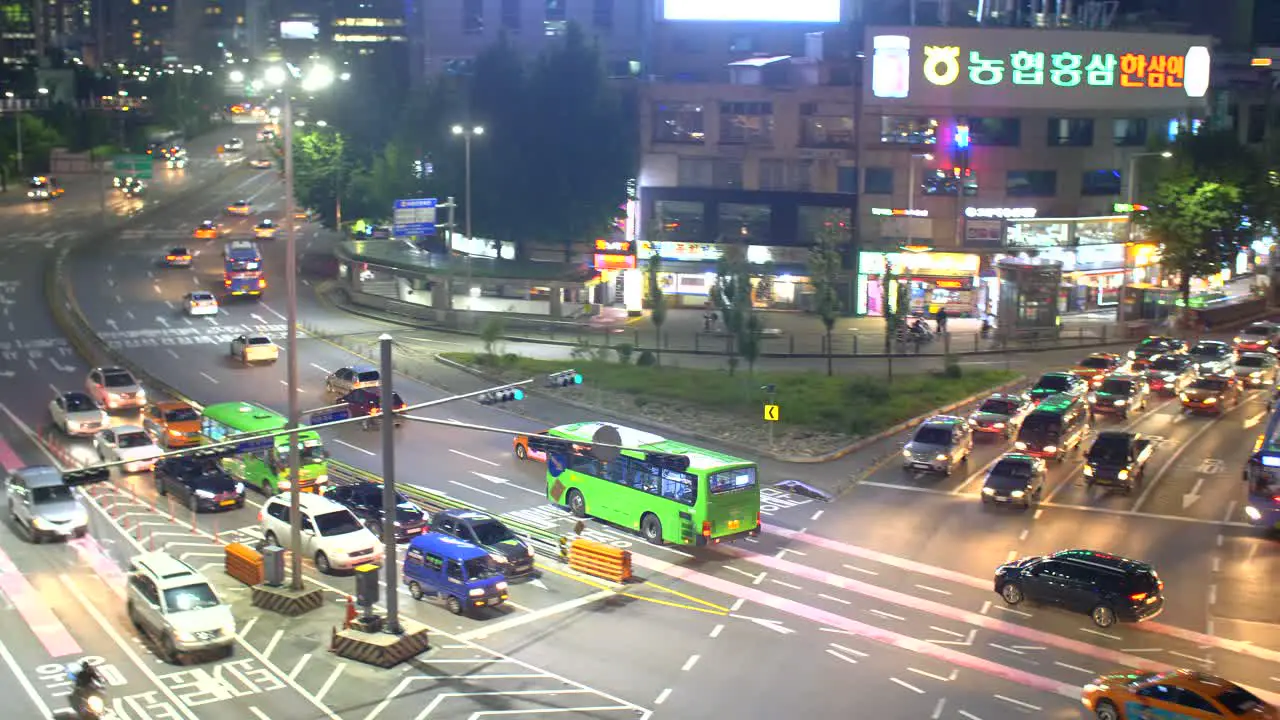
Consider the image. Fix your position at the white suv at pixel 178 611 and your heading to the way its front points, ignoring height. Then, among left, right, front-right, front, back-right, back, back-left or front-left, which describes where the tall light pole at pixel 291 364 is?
left

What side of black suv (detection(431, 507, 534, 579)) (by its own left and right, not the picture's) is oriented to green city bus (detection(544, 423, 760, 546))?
left

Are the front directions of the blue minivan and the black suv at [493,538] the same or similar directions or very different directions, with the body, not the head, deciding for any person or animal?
same or similar directions

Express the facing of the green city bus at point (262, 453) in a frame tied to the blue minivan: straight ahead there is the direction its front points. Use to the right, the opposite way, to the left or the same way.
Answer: the same way

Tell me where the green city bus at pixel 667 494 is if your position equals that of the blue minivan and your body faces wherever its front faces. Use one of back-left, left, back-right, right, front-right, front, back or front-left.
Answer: left

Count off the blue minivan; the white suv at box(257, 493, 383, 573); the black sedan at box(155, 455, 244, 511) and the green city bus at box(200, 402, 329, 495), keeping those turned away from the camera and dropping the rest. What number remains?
0

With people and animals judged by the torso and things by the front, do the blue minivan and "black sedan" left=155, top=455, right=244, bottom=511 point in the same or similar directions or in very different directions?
same or similar directions

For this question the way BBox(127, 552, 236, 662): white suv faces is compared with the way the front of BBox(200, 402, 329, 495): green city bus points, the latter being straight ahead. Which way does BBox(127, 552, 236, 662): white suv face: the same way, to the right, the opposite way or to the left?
the same way

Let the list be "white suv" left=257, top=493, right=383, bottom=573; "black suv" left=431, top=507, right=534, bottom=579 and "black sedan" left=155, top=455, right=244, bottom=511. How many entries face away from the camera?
0

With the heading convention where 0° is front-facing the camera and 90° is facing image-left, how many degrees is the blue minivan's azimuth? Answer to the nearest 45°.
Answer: approximately 315°

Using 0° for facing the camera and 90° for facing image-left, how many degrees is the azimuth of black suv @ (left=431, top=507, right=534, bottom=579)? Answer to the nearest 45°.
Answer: approximately 315°

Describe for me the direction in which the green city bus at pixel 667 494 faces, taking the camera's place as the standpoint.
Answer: facing away from the viewer and to the left of the viewer

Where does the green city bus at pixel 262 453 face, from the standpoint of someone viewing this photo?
facing the viewer and to the right of the viewer
